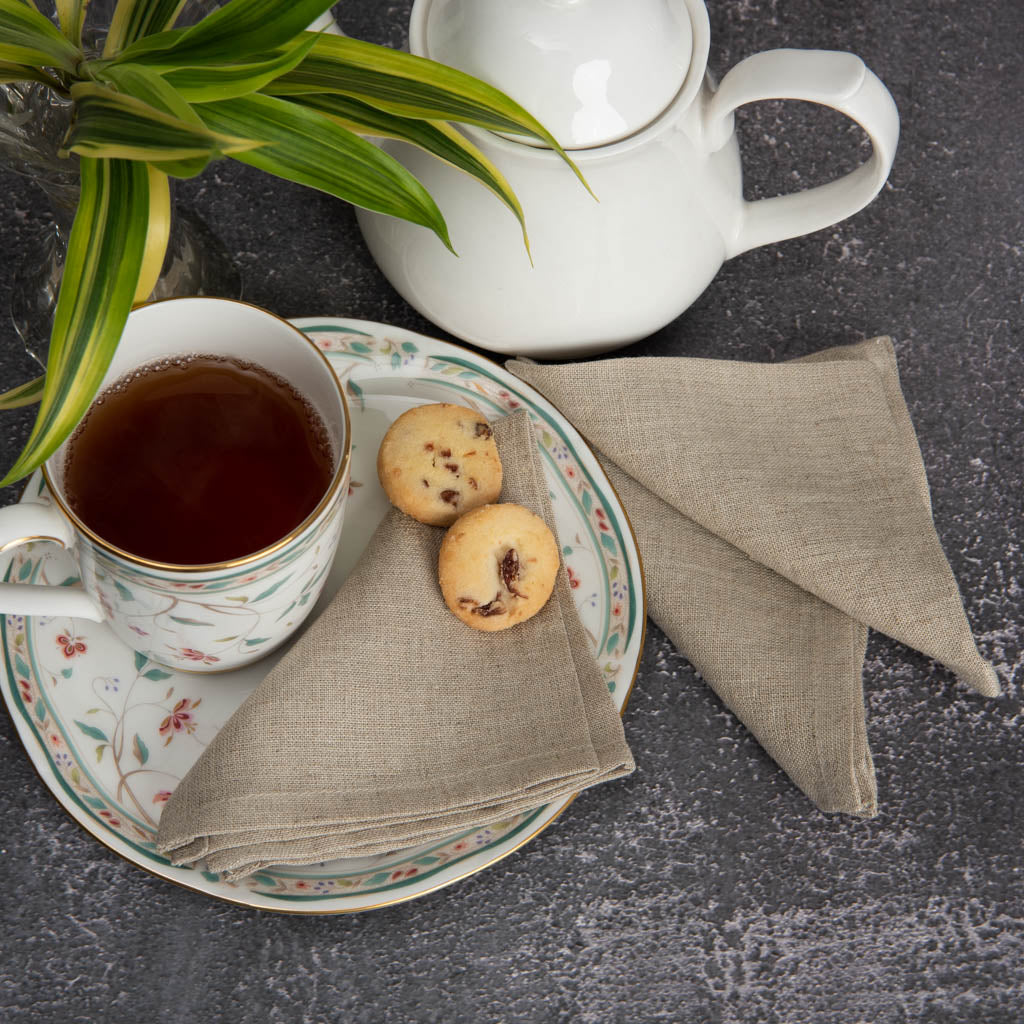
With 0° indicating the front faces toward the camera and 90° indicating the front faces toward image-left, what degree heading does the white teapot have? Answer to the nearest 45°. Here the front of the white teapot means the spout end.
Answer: approximately 90°

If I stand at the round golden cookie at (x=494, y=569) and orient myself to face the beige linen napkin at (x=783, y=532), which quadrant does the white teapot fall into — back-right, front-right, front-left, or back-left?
front-left
